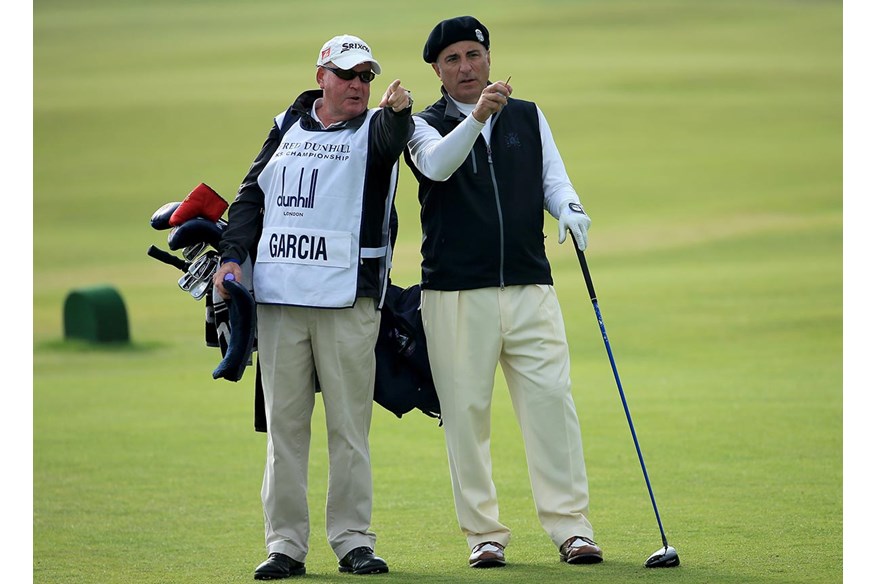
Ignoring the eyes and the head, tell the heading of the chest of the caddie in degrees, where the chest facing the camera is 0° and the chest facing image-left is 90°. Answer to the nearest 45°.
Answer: approximately 0°

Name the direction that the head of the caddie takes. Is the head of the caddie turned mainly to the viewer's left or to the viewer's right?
to the viewer's right

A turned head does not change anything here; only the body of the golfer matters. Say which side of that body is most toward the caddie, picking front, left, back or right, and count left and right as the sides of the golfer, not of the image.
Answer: right

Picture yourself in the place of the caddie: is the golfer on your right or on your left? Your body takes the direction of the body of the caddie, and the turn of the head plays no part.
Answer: on your left

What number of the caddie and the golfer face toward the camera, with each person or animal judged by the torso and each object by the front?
2
